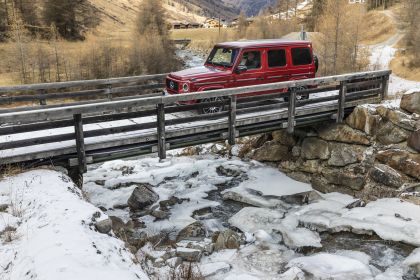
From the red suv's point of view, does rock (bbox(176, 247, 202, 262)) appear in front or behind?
in front

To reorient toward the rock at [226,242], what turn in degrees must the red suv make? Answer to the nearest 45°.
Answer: approximately 45° to its left

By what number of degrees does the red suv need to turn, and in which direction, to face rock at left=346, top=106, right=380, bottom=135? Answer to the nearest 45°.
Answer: approximately 135° to its left

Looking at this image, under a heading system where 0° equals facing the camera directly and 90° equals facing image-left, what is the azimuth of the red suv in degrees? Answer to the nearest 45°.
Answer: approximately 45°

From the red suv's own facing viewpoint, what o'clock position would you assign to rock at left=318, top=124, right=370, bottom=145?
The rock is roughly at 7 o'clock from the red suv.

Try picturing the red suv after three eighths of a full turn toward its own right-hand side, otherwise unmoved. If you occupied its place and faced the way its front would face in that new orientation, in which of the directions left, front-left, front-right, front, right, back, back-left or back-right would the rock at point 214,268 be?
back

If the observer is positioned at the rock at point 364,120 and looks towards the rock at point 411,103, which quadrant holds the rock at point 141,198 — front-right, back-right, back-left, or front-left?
back-right

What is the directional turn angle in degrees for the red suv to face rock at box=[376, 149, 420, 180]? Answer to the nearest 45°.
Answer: approximately 135° to its left

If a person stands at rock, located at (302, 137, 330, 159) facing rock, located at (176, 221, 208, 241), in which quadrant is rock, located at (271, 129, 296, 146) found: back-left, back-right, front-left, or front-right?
back-right

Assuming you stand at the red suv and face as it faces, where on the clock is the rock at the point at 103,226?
The rock is roughly at 11 o'clock from the red suv.
